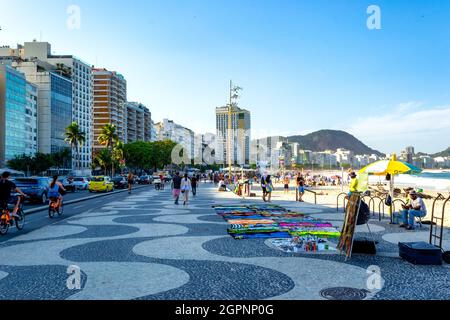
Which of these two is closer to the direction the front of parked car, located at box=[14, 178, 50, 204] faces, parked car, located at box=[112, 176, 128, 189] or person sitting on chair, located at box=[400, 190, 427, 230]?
the parked car

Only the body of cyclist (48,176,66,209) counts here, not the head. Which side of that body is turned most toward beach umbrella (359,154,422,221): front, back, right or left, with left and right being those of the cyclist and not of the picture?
right

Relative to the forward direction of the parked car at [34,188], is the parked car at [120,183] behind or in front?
in front

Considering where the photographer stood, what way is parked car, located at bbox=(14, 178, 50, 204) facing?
facing away from the viewer and to the right of the viewer

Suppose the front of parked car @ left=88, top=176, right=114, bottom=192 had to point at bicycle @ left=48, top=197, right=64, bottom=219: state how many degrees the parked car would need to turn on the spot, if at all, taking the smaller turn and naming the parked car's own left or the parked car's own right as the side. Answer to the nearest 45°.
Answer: approximately 135° to the parked car's own right

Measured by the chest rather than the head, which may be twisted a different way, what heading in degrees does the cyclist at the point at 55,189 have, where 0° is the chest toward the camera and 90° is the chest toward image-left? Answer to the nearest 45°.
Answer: approximately 225°

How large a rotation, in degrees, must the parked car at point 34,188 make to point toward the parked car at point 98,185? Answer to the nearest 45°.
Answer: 0° — it already faces it

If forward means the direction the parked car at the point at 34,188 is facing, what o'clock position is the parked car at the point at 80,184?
the parked car at the point at 80,184 is roughly at 11 o'clock from the parked car at the point at 34,188.

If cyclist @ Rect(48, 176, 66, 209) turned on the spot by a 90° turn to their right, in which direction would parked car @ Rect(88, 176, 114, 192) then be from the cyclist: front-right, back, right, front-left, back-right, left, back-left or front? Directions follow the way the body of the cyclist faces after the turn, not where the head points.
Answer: back-left

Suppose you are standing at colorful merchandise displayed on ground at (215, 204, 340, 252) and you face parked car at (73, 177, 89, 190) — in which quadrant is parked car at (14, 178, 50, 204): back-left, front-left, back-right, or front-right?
front-left

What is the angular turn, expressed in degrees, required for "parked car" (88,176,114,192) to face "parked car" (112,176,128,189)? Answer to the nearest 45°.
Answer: approximately 45° to its left
